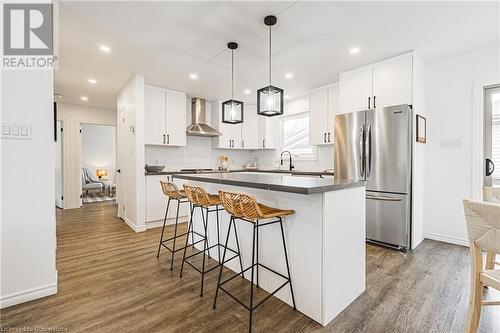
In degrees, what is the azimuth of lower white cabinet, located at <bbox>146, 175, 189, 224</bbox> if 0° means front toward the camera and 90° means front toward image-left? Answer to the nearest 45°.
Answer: approximately 315°

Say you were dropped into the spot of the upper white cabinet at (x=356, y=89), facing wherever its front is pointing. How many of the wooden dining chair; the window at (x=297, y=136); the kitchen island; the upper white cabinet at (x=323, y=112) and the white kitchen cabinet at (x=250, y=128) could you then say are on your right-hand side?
3

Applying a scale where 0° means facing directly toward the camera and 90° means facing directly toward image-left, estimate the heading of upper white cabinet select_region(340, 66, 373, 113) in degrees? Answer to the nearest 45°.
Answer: approximately 45°
